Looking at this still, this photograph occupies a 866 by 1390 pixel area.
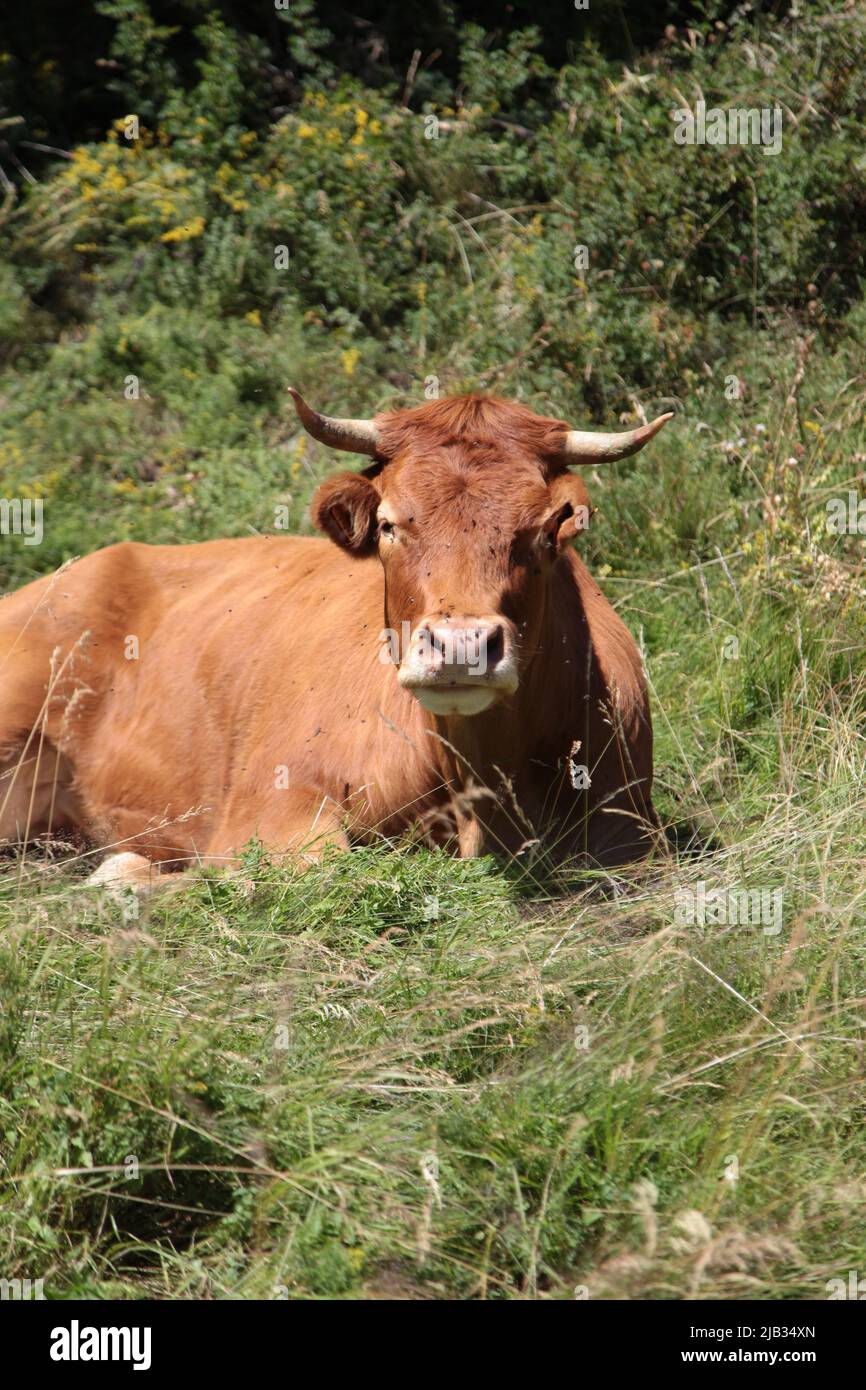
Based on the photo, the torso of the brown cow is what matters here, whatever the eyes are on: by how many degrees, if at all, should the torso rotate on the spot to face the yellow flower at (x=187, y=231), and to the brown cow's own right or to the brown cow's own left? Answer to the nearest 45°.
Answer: approximately 135° to the brown cow's own left

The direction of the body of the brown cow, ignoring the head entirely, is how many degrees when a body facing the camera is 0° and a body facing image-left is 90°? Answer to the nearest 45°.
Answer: approximately 315°
